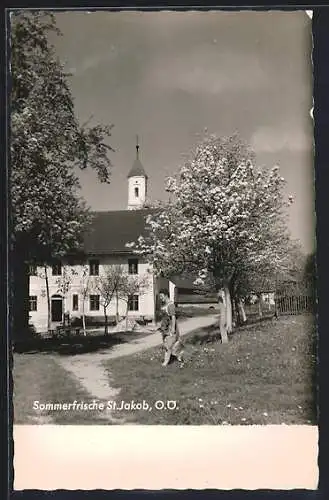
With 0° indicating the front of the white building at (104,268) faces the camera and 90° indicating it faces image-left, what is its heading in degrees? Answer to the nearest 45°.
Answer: approximately 0°
